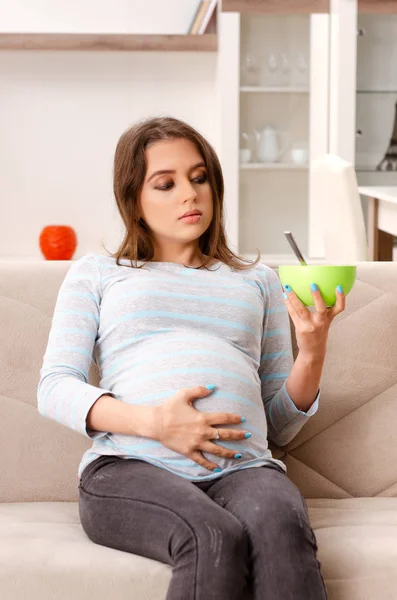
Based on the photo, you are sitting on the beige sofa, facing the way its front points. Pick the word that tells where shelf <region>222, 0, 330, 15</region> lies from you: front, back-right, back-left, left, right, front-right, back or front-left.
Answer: back

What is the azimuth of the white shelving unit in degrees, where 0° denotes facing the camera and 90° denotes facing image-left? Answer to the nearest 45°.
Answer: approximately 0°

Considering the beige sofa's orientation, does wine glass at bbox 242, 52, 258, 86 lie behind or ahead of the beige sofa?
behind

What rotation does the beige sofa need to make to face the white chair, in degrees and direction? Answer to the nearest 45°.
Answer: approximately 180°

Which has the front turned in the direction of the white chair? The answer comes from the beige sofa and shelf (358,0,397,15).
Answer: the shelf

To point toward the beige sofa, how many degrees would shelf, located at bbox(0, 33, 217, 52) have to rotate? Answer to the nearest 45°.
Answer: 0° — it already faces it

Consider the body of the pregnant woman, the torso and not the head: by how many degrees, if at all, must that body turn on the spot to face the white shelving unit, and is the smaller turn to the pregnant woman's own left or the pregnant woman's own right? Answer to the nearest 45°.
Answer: approximately 135° to the pregnant woman's own left

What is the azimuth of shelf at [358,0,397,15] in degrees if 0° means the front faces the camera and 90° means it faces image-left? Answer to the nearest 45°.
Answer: approximately 0°

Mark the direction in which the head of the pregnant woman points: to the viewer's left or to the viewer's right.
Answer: to the viewer's right
